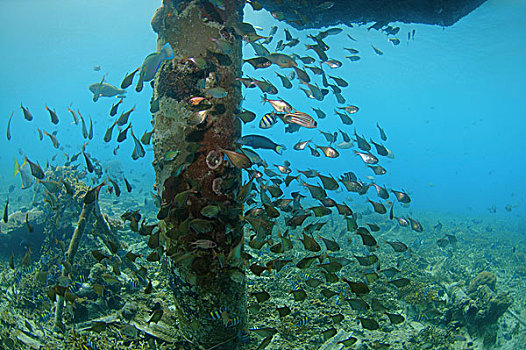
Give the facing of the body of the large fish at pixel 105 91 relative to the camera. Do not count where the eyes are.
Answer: to the viewer's left

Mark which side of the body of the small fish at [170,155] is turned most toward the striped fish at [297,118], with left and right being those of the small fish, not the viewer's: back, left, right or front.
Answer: back

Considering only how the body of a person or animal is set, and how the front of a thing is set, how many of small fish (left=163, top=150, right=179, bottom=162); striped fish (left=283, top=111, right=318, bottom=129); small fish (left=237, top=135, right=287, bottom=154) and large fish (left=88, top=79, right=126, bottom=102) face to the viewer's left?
3

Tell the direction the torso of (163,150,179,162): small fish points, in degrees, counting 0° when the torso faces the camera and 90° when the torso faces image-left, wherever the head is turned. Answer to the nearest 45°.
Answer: approximately 90°

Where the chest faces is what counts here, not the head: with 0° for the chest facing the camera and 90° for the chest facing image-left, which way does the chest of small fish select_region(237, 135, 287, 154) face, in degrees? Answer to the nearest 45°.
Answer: approximately 90°
